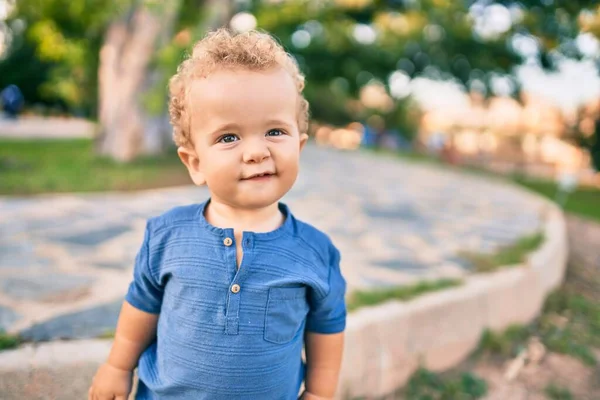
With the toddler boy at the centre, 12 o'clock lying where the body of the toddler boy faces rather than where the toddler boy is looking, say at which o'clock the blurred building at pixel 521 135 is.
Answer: The blurred building is roughly at 7 o'clock from the toddler boy.

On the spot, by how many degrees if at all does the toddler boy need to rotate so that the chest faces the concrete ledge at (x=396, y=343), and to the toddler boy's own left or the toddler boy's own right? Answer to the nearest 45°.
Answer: approximately 135° to the toddler boy's own left

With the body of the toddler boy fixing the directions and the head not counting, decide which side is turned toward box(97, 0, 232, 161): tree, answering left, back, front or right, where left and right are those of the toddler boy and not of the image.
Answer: back

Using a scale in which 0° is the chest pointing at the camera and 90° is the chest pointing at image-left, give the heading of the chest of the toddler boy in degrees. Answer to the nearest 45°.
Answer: approximately 0°
